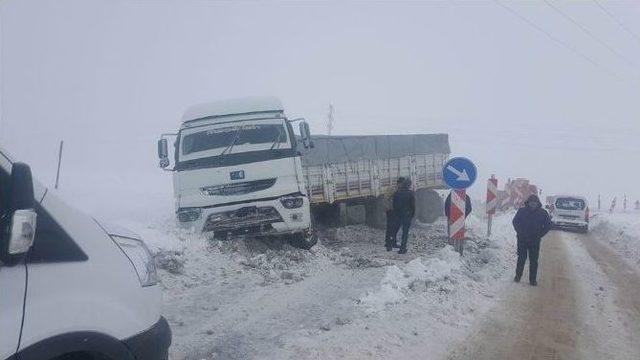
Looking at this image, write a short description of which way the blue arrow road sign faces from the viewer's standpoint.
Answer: facing the viewer

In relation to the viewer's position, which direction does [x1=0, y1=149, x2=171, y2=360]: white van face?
facing to the right of the viewer

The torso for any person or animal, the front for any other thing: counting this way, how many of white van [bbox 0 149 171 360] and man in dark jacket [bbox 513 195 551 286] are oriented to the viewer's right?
1

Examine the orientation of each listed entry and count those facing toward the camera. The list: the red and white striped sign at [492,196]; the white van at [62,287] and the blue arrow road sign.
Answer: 2

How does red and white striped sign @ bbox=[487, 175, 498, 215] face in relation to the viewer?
toward the camera

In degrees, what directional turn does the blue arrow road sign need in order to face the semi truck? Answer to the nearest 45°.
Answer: approximately 45° to its right

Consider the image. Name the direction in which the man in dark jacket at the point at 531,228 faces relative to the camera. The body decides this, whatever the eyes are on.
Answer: toward the camera
